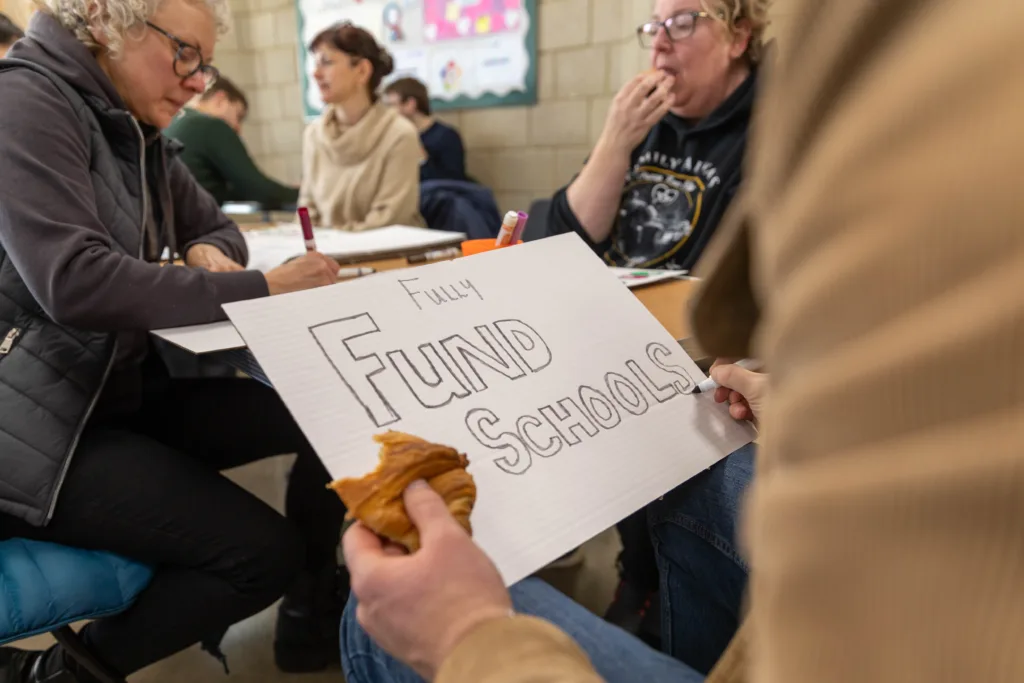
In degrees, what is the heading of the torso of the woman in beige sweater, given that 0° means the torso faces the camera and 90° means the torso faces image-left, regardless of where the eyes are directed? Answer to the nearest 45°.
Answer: approximately 45°

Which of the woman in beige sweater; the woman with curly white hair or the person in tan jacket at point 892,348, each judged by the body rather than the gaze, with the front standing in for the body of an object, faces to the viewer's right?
the woman with curly white hair

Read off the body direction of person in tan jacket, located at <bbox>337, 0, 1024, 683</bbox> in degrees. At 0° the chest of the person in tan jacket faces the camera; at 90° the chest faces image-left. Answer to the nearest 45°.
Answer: approximately 135°

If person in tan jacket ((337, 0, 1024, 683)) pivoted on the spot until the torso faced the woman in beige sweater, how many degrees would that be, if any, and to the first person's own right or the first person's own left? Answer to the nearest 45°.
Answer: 0° — they already face them

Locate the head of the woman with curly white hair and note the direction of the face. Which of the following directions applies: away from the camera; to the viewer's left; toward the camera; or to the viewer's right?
to the viewer's right

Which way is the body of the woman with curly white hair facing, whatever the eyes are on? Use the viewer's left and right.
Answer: facing to the right of the viewer
